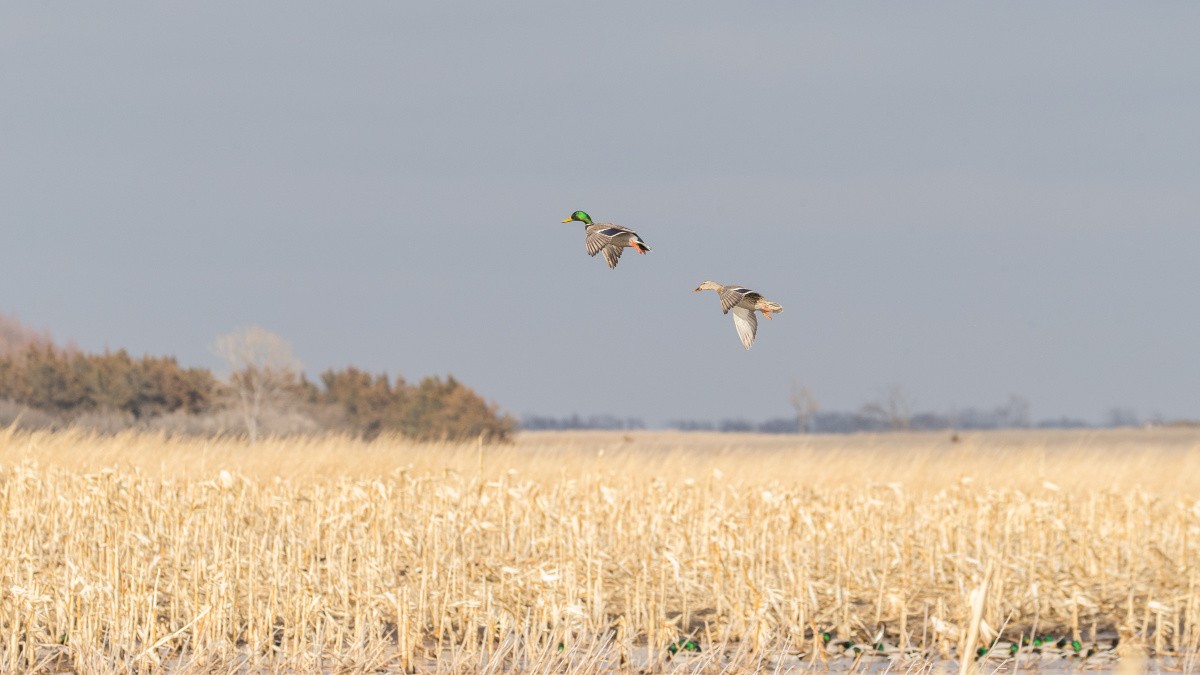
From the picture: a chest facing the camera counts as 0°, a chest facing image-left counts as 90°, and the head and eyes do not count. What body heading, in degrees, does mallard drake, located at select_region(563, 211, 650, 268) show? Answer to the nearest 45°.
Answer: approximately 90°
